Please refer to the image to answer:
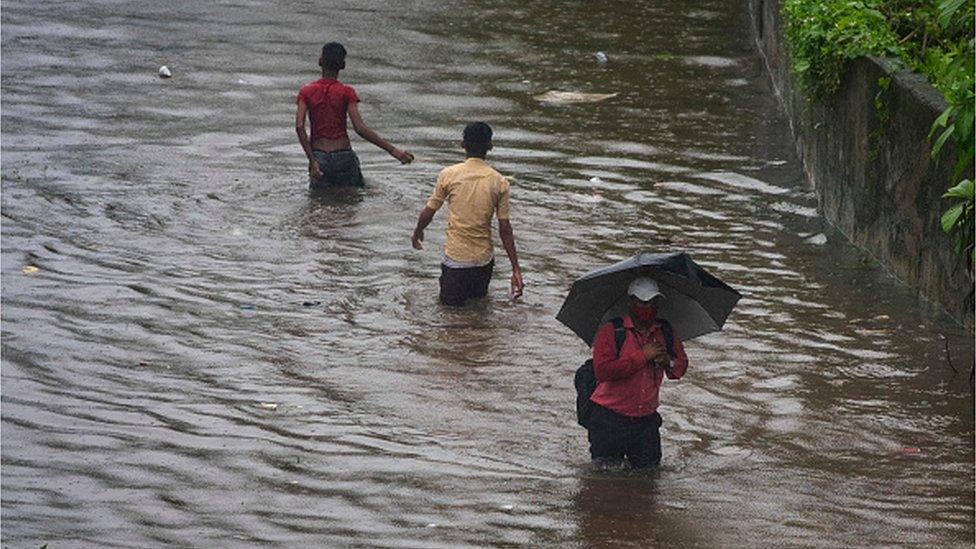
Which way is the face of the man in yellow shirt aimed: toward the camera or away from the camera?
away from the camera

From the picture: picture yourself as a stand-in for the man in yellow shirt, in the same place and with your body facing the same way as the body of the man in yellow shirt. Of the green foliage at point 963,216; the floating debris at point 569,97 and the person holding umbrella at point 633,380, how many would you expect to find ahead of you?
1

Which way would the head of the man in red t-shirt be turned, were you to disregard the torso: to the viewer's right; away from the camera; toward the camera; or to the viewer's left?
away from the camera

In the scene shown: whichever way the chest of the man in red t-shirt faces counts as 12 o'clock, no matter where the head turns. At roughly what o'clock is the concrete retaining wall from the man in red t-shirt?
The concrete retaining wall is roughly at 4 o'clock from the man in red t-shirt.

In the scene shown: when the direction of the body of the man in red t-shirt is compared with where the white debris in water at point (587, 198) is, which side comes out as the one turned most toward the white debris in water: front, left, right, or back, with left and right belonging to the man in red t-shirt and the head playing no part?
right

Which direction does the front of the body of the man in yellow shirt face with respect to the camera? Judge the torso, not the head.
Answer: away from the camera

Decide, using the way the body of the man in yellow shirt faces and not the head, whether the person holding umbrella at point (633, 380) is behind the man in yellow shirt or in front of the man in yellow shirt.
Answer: behind

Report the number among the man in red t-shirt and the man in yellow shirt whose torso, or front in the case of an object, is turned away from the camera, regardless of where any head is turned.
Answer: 2

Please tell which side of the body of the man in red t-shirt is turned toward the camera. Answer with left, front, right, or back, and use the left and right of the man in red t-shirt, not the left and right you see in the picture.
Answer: back

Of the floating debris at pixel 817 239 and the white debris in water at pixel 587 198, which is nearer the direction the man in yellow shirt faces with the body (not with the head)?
the white debris in water

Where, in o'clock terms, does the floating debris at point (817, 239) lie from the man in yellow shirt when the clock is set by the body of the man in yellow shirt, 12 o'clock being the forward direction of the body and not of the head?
The floating debris is roughly at 2 o'clock from the man in yellow shirt.
